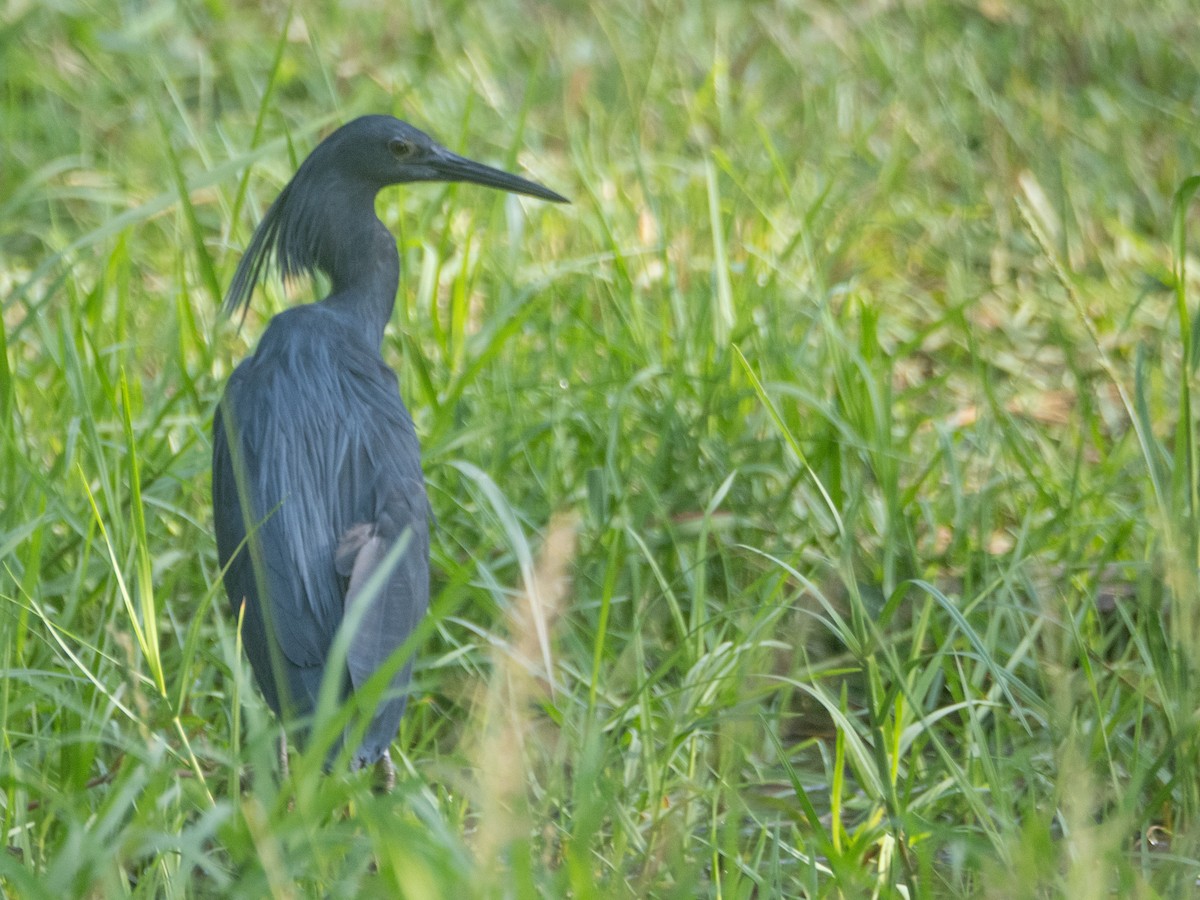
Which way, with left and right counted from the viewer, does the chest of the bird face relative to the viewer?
facing away from the viewer and to the right of the viewer
